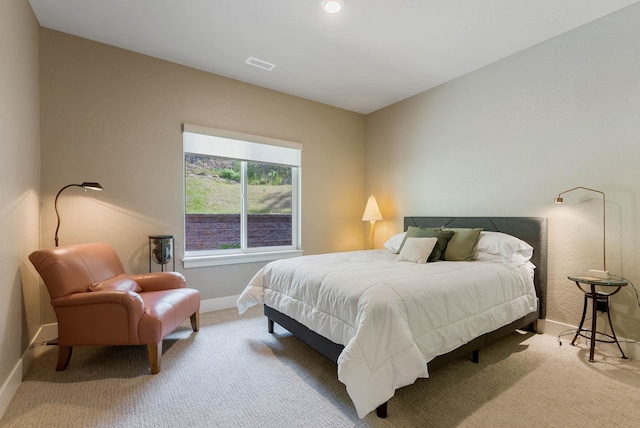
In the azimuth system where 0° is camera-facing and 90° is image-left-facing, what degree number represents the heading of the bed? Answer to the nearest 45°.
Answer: approximately 45°

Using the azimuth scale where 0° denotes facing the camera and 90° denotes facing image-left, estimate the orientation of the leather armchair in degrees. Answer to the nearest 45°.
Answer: approximately 315°

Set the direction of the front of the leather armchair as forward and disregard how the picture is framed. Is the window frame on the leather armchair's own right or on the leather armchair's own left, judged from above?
on the leather armchair's own left
